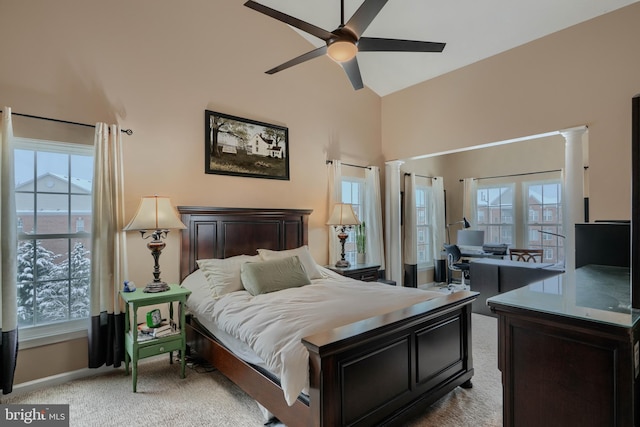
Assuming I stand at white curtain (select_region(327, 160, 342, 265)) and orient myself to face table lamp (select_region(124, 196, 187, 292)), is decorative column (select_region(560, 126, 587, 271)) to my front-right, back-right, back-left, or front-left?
back-left

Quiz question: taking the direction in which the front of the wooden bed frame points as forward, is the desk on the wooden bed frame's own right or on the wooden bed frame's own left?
on the wooden bed frame's own left

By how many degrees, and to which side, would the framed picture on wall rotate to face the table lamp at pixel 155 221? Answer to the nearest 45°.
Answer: approximately 90° to its right

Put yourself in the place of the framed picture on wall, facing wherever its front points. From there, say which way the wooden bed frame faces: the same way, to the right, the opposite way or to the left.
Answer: the same way

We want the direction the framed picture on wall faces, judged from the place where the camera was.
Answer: facing the viewer and to the right of the viewer

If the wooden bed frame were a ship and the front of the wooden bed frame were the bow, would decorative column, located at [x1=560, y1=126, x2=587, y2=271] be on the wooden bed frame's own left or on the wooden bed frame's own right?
on the wooden bed frame's own left

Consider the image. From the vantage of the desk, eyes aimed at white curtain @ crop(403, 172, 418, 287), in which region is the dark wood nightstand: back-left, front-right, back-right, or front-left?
front-left

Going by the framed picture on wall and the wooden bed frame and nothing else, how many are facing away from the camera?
0

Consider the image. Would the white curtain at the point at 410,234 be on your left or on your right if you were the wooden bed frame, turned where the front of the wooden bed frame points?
on your left
